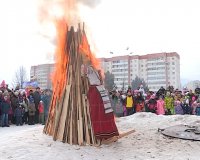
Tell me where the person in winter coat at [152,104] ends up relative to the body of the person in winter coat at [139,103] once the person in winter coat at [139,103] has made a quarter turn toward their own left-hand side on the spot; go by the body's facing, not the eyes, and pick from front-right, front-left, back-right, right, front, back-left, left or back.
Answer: front

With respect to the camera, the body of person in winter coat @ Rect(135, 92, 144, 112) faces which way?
toward the camera

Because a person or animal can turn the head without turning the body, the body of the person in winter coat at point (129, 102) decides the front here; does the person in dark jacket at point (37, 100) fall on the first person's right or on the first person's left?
on the first person's right

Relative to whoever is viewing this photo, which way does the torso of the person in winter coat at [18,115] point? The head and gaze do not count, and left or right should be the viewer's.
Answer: facing the viewer and to the right of the viewer

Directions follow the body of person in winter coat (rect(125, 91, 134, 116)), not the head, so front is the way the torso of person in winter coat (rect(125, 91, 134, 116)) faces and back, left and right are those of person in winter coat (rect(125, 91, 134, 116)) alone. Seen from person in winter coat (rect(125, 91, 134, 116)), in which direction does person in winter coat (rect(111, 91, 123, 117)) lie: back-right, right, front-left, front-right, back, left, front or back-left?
right
